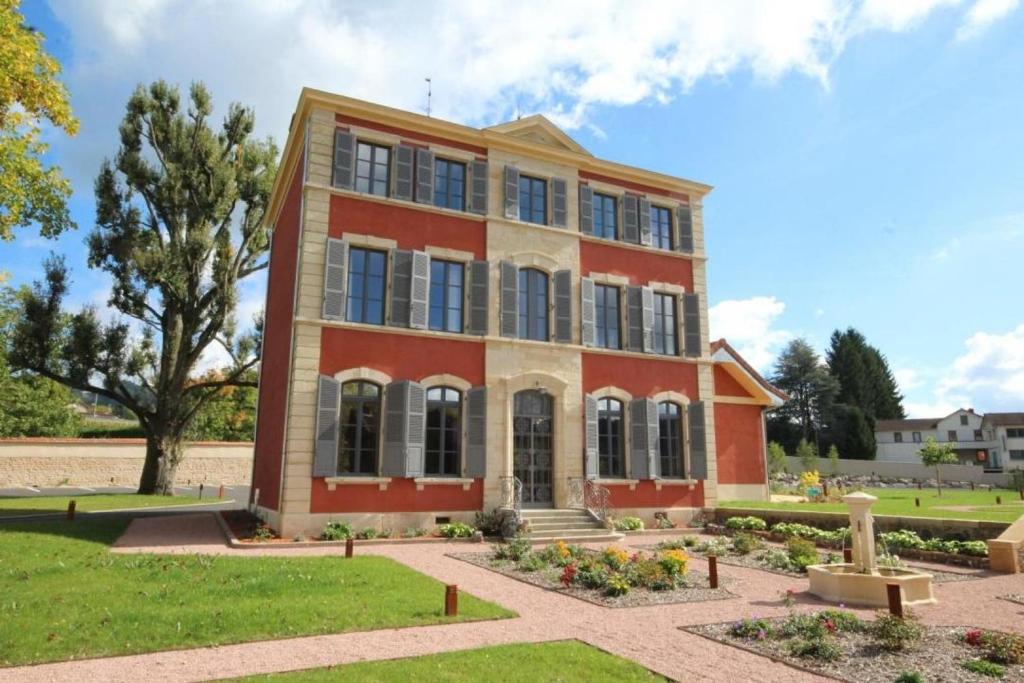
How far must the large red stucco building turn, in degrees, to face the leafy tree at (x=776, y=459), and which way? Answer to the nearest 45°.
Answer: approximately 90° to its left

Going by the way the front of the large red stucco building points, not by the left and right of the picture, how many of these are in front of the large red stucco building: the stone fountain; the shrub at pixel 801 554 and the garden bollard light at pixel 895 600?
3

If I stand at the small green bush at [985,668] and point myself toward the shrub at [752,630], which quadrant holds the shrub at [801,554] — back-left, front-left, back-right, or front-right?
front-right

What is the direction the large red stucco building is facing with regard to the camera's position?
facing the viewer and to the right of the viewer

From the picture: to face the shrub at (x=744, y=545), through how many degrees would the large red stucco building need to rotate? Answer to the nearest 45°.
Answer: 0° — it already faces it

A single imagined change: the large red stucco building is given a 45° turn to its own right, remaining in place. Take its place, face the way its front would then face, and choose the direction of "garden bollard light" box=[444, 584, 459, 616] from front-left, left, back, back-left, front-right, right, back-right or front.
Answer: front

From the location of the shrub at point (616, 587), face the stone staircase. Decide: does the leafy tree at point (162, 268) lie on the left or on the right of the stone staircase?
left

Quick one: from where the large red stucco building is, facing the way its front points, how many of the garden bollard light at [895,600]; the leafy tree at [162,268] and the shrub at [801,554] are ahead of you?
2

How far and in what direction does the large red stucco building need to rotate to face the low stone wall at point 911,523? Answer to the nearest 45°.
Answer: approximately 45° to its left

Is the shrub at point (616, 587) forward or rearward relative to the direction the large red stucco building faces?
forward

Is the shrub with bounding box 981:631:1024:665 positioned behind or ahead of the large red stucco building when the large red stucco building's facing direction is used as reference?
ahead

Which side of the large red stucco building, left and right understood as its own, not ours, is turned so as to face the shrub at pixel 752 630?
front

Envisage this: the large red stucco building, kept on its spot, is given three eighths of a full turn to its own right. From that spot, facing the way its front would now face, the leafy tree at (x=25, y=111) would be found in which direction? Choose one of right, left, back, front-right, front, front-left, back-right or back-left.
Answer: front-left

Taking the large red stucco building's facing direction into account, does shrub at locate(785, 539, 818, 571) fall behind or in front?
in front

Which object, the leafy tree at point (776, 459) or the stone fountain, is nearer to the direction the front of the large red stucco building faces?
the stone fountain

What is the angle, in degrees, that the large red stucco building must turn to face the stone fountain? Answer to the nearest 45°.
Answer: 0° — it already faces it
